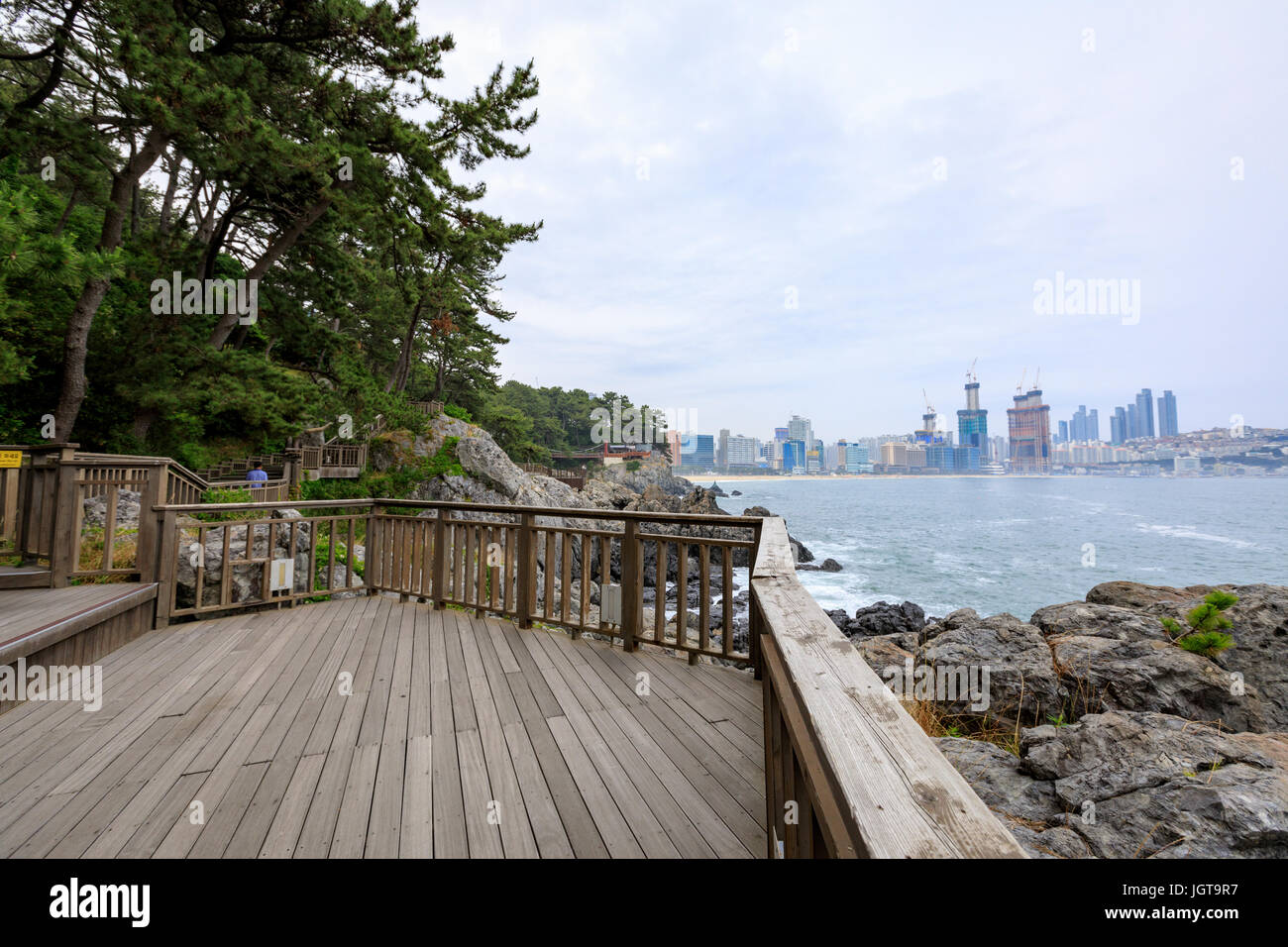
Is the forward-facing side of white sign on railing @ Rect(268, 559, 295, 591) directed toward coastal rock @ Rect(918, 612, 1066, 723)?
no

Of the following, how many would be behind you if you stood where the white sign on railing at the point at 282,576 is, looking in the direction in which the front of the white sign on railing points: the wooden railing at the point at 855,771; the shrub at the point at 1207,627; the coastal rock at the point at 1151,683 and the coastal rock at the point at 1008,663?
0

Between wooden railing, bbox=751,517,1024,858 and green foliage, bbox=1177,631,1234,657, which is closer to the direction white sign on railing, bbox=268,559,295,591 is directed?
the wooden railing

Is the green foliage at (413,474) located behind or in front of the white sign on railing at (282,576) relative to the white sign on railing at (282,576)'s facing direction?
behind

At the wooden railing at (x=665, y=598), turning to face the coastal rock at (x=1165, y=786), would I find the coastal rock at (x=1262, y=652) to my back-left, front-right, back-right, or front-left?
front-left

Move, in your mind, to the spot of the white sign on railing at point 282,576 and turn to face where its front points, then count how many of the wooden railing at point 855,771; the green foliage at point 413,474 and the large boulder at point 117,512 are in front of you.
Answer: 1

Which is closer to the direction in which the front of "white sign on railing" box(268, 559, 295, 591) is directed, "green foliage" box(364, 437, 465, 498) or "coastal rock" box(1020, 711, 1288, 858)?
the coastal rock

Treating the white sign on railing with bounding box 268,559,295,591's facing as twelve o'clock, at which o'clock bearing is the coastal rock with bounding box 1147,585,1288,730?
The coastal rock is roughly at 10 o'clock from the white sign on railing.

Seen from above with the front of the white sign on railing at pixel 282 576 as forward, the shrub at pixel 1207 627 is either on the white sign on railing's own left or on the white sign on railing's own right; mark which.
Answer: on the white sign on railing's own left

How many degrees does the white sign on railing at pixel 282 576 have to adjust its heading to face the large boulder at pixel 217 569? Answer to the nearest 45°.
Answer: approximately 135° to its right

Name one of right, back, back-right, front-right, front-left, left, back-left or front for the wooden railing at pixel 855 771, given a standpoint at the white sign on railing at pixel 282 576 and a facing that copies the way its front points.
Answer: front

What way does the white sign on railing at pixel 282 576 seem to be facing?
toward the camera

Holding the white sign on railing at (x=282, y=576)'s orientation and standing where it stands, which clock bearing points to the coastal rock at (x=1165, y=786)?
The coastal rock is roughly at 11 o'clock from the white sign on railing.

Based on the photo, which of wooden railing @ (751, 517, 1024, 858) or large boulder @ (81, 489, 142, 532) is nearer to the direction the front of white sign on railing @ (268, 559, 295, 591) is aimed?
the wooden railing

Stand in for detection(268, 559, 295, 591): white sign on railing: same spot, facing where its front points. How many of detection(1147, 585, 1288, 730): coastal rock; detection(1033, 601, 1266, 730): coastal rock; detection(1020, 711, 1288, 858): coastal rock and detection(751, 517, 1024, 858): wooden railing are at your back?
0

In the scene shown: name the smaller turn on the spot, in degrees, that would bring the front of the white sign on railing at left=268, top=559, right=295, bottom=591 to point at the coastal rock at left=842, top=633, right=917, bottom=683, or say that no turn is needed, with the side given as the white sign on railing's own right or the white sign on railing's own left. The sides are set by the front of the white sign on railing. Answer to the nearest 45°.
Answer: approximately 45° to the white sign on railing's own left

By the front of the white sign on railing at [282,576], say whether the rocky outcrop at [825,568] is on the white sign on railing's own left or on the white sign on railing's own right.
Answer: on the white sign on railing's own left

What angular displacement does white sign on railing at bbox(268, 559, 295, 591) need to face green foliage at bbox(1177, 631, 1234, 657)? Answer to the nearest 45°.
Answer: approximately 45° to its left
